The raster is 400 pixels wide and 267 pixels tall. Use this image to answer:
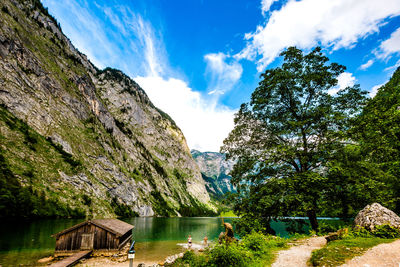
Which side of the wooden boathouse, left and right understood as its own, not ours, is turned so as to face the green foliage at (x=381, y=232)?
left

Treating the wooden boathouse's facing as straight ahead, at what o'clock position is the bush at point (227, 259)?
The bush is roughly at 10 o'clock from the wooden boathouse.

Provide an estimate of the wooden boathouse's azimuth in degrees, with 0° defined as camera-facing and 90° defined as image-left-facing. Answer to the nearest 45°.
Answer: approximately 45°

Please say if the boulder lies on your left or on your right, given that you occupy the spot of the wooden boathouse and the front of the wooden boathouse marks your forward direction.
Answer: on your left

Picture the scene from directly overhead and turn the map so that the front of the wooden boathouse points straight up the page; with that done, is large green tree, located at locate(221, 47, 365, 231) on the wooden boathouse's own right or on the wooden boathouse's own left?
on the wooden boathouse's own left
